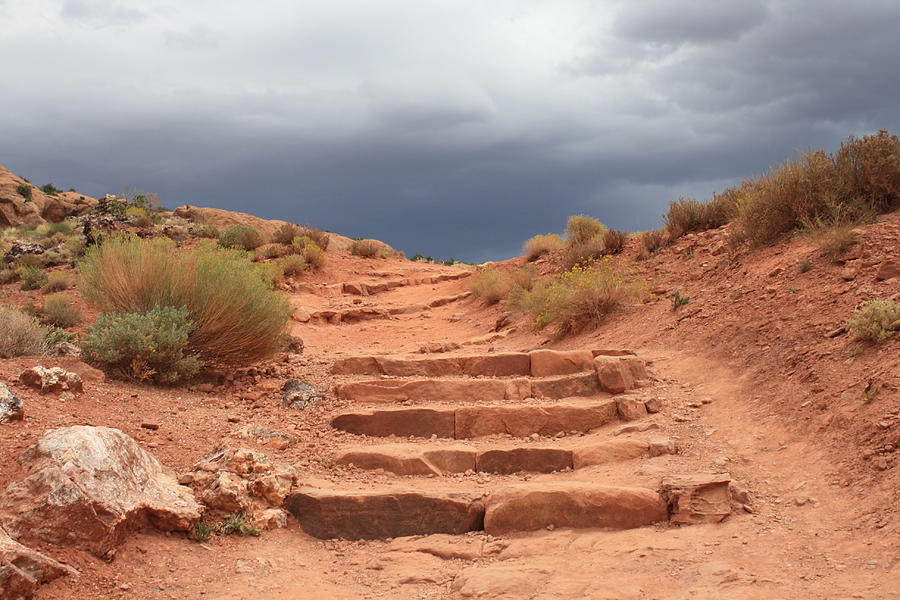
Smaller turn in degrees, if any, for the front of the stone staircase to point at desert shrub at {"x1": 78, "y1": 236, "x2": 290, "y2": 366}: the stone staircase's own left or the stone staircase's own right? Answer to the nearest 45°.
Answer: approximately 135° to the stone staircase's own right

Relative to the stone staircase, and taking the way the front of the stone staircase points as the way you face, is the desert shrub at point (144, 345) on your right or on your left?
on your right

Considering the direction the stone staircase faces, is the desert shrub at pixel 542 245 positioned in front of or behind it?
behind

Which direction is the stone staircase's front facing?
toward the camera

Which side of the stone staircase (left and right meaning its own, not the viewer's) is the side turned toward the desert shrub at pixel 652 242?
back

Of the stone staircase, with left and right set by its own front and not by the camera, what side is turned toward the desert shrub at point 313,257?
back

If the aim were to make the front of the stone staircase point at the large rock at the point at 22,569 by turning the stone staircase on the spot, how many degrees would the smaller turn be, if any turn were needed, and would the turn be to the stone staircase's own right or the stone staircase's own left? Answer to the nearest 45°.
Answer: approximately 45° to the stone staircase's own right

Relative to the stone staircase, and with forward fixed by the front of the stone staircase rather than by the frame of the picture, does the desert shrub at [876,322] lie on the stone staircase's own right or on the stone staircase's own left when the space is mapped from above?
on the stone staircase's own left

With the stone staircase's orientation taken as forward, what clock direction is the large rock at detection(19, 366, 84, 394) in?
The large rock is roughly at 3 o'clock from the stone staircase.

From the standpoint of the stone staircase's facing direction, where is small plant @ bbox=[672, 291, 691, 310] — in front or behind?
behind

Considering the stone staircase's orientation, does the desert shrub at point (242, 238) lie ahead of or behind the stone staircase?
behind

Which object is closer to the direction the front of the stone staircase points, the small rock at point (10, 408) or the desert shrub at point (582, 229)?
the small rock

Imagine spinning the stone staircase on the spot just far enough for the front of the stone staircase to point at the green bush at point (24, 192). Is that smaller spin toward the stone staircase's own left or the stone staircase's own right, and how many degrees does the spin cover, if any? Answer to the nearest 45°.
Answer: approximately 135° to the stone staircase's own right
